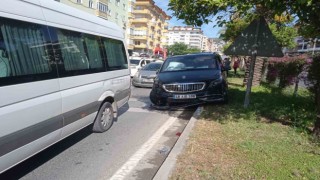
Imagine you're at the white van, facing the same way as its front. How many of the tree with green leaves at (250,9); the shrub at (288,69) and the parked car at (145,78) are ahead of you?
0

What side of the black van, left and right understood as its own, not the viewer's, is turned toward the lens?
front

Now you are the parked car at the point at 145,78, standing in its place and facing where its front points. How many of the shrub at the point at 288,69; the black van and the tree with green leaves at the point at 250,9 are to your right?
0

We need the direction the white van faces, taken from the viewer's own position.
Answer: facing the viewer and to the left of the viewer

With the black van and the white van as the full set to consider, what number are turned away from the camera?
0

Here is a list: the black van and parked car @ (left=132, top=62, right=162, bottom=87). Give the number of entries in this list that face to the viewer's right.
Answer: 0

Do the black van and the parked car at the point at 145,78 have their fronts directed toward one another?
no

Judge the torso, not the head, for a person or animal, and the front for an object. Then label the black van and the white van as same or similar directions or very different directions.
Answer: same or similar directions

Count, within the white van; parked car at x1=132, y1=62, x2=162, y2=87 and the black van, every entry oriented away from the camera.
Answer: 0

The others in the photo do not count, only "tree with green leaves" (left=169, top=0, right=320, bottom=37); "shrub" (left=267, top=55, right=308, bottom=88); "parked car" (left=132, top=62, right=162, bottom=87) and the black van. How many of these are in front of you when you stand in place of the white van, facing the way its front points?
0

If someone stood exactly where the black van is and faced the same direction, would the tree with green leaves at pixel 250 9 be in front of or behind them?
in front

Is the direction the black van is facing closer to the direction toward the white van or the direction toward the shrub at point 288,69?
the white van

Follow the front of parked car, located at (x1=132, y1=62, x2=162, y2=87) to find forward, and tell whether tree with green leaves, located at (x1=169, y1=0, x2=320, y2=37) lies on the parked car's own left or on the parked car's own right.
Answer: on the parked car's own left

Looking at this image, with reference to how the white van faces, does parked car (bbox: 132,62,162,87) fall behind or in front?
behind

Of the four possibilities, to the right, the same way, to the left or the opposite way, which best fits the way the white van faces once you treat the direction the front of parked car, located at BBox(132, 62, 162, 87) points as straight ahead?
the same way
